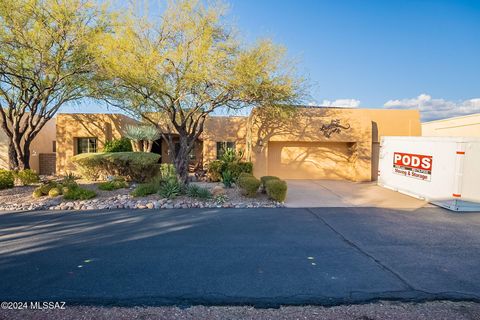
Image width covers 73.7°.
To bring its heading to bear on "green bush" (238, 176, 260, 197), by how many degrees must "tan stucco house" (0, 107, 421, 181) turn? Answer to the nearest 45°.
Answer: approximately 45° to its right

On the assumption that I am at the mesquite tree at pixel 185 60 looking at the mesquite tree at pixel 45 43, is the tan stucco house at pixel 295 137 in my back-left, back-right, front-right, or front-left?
back-right

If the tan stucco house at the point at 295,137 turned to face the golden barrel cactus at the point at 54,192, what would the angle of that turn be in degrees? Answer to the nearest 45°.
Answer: approximately 45° to its right

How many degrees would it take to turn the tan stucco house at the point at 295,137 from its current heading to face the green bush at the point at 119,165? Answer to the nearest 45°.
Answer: approximately 90° to its right

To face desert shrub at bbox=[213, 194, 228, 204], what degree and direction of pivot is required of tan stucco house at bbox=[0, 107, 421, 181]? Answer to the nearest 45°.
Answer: approximately 45° to its right

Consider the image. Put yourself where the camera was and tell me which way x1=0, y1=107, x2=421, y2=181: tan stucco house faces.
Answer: facing the viewer

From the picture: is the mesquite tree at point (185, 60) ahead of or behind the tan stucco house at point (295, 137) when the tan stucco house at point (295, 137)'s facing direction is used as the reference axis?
ahead

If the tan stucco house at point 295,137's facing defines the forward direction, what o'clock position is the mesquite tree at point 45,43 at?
The mesquite tree is roughly at 2 o'clock from the tan stucco house.
